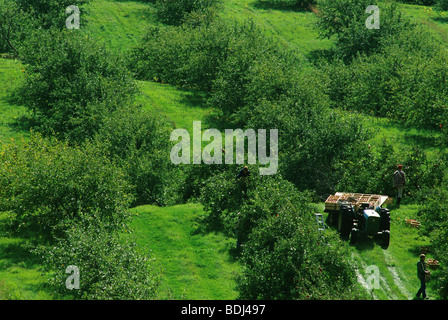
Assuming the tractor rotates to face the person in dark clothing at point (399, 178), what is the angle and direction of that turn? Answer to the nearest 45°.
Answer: approximately 180°

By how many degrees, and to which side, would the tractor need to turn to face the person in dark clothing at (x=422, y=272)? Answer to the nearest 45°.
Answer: approximately 45° to its left

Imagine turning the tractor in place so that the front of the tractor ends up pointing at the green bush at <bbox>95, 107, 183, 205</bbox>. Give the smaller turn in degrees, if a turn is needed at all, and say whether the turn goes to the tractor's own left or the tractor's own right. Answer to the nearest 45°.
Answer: approximately 135° to the tractor's own right

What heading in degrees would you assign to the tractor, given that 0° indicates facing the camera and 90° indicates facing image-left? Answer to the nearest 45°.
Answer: approximately 0°

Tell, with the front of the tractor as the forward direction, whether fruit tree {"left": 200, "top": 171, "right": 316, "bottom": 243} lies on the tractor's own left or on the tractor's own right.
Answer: on the tractor's own right

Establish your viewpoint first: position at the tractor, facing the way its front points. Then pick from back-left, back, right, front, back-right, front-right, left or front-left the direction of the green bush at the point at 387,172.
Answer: back

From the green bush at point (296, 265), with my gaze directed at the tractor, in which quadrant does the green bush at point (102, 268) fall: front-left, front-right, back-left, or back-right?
back-left

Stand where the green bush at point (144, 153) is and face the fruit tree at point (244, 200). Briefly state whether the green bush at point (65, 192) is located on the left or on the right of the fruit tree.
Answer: right

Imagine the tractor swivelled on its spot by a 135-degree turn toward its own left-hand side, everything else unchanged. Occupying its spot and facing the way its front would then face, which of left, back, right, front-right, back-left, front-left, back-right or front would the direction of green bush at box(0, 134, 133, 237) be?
back-left

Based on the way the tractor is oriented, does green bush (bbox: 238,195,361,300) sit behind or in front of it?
in front
